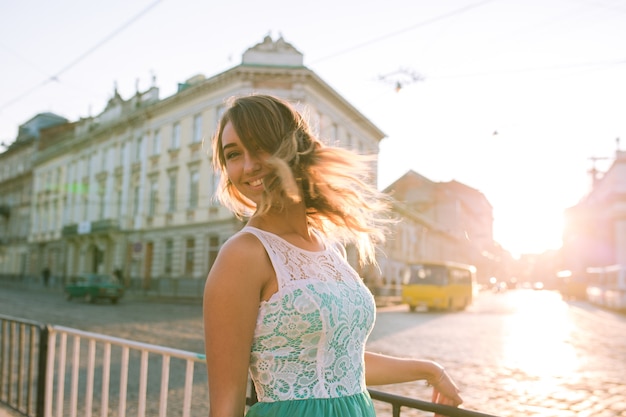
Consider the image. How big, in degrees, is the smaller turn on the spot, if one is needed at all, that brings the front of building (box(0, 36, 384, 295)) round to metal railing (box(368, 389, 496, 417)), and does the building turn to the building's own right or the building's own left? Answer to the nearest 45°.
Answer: approximately 45° to the building's own left

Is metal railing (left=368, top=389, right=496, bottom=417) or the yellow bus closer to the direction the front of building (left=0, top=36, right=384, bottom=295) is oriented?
the metal railing

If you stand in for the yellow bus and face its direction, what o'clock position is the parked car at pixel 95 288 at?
The parked car is roughly at 1 o'clock from the yellow bus.

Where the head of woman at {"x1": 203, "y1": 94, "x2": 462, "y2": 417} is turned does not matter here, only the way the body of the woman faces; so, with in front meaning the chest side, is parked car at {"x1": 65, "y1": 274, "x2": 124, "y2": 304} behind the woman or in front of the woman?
behind

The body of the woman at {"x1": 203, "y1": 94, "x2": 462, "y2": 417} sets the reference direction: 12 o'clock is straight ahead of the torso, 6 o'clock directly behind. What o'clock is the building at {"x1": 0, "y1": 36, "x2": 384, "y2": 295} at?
The building is roughly at 7 o'clock from the woman.

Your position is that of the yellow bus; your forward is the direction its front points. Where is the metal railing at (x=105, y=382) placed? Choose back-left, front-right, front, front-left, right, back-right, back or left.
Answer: front-left

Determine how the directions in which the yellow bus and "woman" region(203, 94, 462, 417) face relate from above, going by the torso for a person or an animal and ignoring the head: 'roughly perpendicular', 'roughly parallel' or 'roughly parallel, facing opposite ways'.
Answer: roughly perpendicular

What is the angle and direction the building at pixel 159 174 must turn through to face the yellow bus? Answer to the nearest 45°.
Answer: approximately 90° to its left

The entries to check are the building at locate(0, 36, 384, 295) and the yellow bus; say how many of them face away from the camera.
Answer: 0

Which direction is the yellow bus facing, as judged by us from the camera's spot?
facing the viewer and to the left of the viewer
